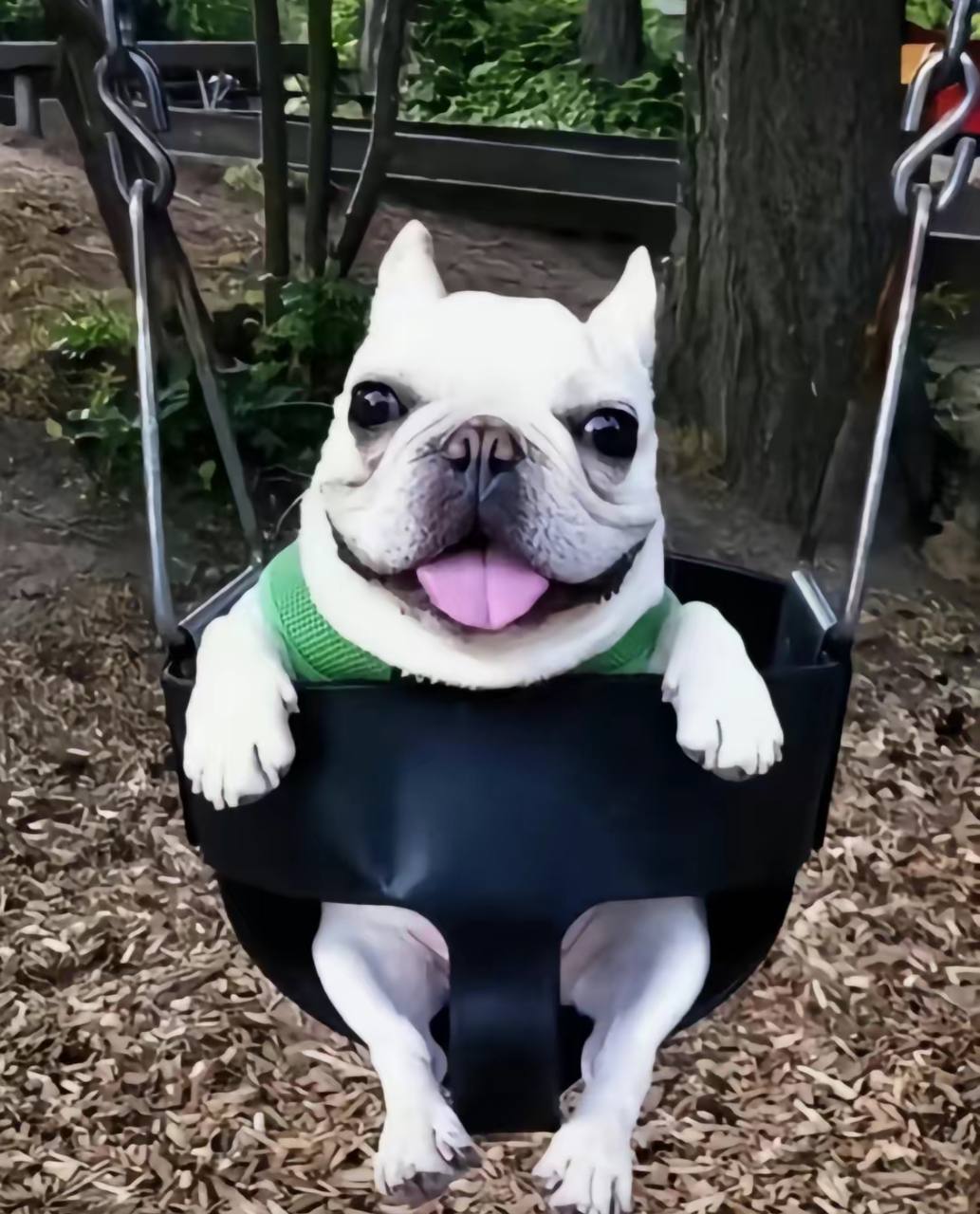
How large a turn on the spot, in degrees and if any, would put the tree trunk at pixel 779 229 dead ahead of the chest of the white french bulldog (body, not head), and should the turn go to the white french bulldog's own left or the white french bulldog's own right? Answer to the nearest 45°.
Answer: approximately 180°

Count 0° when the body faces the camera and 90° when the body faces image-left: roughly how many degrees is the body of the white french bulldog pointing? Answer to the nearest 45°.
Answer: approximately 0°

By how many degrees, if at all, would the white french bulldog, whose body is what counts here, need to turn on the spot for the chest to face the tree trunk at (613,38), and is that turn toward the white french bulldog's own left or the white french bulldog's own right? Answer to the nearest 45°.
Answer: approximately 180°

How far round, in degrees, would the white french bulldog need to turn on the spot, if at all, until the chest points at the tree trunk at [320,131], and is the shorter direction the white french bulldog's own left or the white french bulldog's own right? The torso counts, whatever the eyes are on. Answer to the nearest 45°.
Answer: approximately 180°

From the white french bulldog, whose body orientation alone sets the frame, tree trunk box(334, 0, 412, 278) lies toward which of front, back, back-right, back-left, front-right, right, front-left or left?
back

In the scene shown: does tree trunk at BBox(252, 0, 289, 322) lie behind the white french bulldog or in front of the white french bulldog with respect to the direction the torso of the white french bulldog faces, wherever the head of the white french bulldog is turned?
behind

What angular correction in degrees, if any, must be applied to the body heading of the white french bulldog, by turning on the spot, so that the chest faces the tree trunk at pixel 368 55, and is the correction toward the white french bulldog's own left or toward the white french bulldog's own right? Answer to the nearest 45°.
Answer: approximately 180°
